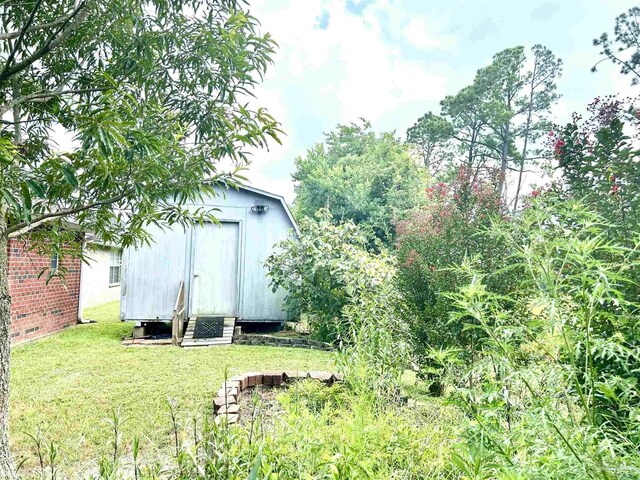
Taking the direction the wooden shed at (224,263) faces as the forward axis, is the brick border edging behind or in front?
in front

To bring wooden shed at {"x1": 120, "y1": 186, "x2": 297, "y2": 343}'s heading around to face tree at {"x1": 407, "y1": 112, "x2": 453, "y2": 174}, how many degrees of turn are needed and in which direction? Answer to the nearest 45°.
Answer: approximately 135° to its left

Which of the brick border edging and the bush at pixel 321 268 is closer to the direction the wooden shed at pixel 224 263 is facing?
the brick border edging

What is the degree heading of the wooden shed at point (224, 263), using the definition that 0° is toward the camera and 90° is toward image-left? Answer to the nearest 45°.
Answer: approximately 0°

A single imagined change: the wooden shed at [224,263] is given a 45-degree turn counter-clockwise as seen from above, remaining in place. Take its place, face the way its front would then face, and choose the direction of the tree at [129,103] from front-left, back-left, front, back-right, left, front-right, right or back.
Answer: front-right
